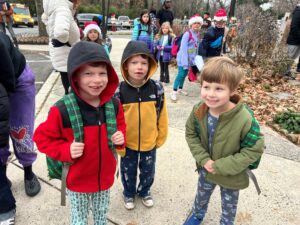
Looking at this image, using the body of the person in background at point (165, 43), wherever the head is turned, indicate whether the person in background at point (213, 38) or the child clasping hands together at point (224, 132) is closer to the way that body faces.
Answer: the child clasping hands together

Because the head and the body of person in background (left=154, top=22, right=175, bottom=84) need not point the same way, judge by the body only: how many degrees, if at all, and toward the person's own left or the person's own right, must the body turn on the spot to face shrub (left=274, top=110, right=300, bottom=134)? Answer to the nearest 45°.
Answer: approximately 45° to the person's own left
